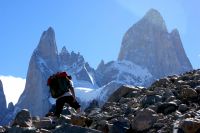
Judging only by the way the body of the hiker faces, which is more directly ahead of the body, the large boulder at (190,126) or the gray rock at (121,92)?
the gray rock

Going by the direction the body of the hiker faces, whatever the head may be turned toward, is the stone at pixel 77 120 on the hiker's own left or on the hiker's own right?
on the hiker's own right

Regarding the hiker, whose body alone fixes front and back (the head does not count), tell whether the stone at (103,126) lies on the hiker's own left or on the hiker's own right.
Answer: on the hiker's own right

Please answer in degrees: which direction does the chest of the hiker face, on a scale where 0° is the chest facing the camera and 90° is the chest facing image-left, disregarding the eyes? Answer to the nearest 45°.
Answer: approximately 225°

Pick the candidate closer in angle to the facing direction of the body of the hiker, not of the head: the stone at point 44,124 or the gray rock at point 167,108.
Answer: the gray rock

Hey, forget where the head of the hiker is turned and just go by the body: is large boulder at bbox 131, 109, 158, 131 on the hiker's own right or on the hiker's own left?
on the hiker's own right

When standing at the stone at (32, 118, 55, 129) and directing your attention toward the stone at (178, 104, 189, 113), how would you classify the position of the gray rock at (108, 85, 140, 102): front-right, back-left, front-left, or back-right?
front-left

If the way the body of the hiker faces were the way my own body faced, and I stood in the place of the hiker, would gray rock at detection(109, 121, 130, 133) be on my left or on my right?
on my right

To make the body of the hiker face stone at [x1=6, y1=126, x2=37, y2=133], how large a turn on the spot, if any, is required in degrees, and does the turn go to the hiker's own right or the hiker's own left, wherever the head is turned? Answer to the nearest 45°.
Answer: approximately 135° to the hiker's own right

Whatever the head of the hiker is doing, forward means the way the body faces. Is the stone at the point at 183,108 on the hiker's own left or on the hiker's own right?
on the hiker's own right

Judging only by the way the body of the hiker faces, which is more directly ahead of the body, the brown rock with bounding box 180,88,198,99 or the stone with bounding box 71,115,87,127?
the brown rock

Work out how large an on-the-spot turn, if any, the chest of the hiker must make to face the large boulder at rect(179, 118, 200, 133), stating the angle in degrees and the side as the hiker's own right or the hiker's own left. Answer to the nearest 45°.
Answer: approximately 90° to the hiker's own right
